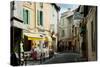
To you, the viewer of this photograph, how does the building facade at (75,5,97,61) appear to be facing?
facing to the left of the viewer

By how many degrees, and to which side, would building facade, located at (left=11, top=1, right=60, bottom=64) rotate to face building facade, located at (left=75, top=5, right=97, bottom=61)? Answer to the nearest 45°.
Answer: approximately 45° to its left

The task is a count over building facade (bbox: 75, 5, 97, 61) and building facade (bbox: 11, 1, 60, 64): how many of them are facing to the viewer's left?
1

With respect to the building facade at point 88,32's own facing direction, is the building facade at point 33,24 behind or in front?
in front
